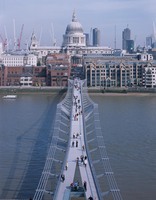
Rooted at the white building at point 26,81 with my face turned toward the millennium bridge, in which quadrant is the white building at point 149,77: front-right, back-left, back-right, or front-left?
front-left

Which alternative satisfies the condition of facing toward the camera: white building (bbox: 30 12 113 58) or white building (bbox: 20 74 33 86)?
white building (bbox: 20 74 33 86)

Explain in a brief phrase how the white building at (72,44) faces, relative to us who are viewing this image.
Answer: facing to the left of the viewer

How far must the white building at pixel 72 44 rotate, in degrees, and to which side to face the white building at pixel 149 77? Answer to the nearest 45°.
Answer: approximately 90° to its left

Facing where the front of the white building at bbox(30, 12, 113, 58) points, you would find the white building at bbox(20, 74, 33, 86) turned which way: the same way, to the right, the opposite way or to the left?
to the left

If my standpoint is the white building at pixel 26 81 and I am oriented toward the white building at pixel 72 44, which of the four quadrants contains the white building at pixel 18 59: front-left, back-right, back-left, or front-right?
front-left

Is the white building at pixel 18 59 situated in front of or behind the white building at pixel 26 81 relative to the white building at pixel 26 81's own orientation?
behind

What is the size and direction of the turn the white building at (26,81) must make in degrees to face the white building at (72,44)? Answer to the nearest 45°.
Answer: approximately 180°

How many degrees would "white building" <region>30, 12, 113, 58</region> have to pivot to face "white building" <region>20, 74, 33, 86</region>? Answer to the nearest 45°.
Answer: approximately 90° to its left

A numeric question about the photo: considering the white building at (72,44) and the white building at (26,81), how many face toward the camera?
1

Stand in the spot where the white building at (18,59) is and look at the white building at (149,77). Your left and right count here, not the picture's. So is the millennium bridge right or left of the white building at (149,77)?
right

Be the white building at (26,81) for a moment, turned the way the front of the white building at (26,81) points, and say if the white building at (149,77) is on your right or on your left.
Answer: on your left

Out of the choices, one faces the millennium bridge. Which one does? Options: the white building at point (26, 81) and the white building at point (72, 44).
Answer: the white building at point (26, 81)

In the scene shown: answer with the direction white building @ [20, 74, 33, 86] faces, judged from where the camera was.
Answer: facing the viewer
